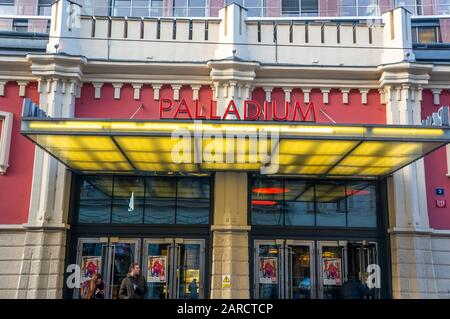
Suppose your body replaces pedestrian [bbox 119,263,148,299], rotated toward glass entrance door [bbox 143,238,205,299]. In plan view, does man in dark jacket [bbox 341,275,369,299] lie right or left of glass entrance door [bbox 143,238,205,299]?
right

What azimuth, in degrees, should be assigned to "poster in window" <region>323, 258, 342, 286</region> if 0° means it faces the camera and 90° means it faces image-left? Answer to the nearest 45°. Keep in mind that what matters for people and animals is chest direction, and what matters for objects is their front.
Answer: approximately 0°

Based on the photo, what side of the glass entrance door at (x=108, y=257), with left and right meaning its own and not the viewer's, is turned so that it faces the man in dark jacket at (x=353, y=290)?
left

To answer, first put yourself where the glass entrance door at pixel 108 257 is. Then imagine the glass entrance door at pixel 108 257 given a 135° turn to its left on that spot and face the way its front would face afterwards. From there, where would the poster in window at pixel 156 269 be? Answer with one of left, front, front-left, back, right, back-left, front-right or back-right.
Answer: front-right

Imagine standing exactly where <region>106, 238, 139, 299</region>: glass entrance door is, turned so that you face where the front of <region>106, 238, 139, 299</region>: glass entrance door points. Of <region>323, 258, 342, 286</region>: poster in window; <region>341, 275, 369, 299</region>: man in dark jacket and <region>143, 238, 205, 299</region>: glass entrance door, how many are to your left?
3

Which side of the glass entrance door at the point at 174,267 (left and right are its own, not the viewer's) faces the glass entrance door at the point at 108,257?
right
